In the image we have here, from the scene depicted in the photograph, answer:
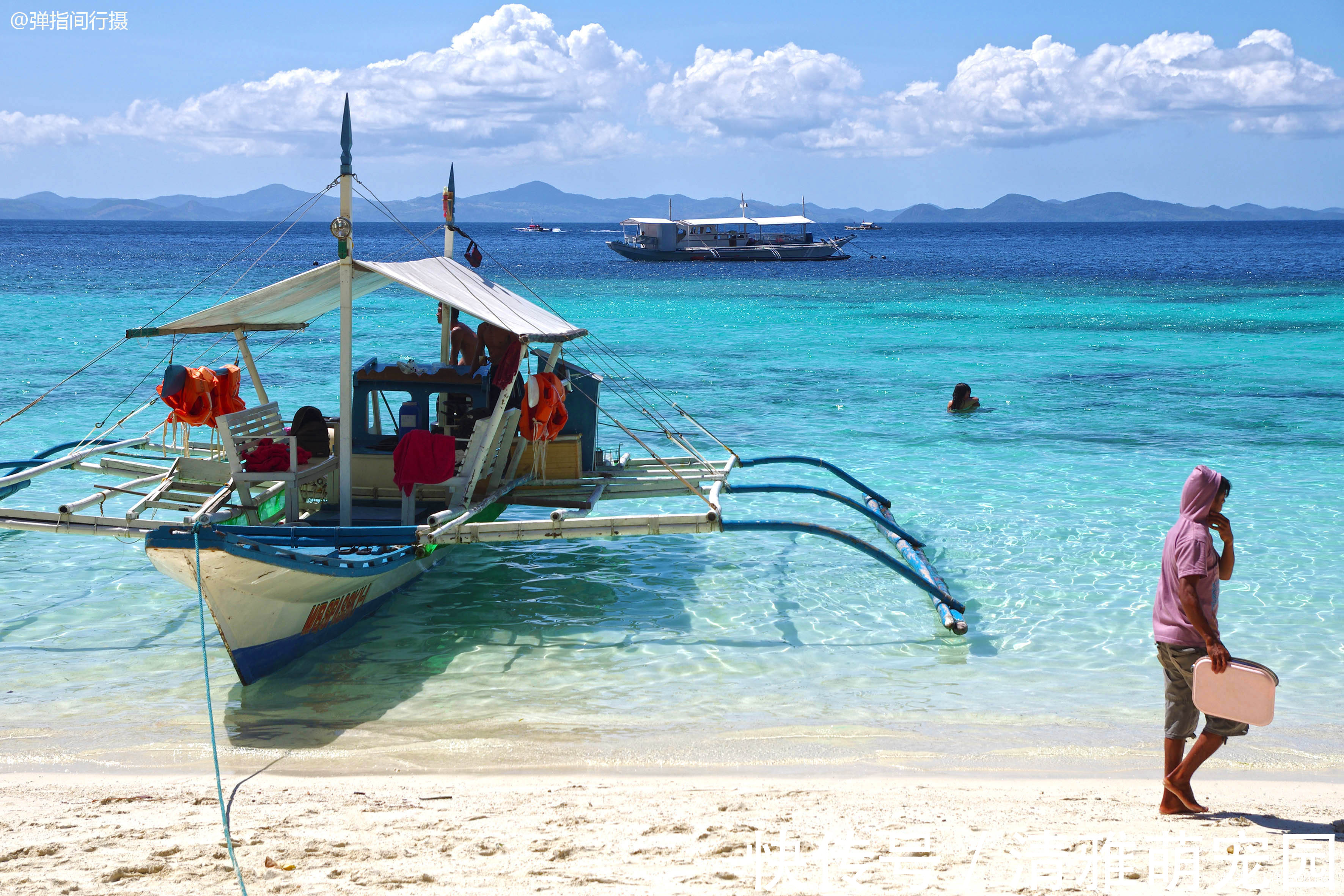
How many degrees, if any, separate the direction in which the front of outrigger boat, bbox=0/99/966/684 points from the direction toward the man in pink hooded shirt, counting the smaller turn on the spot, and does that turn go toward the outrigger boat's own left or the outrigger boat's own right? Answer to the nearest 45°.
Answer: approximately 90° to the outrigger boat's own left

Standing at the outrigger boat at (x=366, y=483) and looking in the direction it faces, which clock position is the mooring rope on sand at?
The mooring rope on sand is roughly at 11 o'clock from the outrigger boat.

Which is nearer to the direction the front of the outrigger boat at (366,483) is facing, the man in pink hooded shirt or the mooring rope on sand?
the mooring rope on sand

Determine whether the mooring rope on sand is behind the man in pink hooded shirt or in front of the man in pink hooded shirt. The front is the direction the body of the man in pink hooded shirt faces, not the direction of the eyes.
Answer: behind

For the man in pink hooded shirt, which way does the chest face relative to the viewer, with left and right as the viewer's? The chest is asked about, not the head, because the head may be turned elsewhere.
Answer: facing to the right of the viewer

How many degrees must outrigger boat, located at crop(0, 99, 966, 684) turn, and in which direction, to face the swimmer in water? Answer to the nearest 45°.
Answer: approximately 180°

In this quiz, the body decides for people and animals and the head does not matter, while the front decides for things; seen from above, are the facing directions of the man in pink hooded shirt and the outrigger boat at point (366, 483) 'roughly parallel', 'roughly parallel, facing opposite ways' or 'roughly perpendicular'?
roughly perpendicular

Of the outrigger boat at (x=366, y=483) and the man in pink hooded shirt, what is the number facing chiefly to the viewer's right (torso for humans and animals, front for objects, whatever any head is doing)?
1

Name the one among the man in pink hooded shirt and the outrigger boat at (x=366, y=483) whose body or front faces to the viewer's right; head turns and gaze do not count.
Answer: the man in pink hooded shirt

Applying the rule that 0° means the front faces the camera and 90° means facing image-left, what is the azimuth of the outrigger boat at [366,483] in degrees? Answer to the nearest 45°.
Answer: approximately 45°
